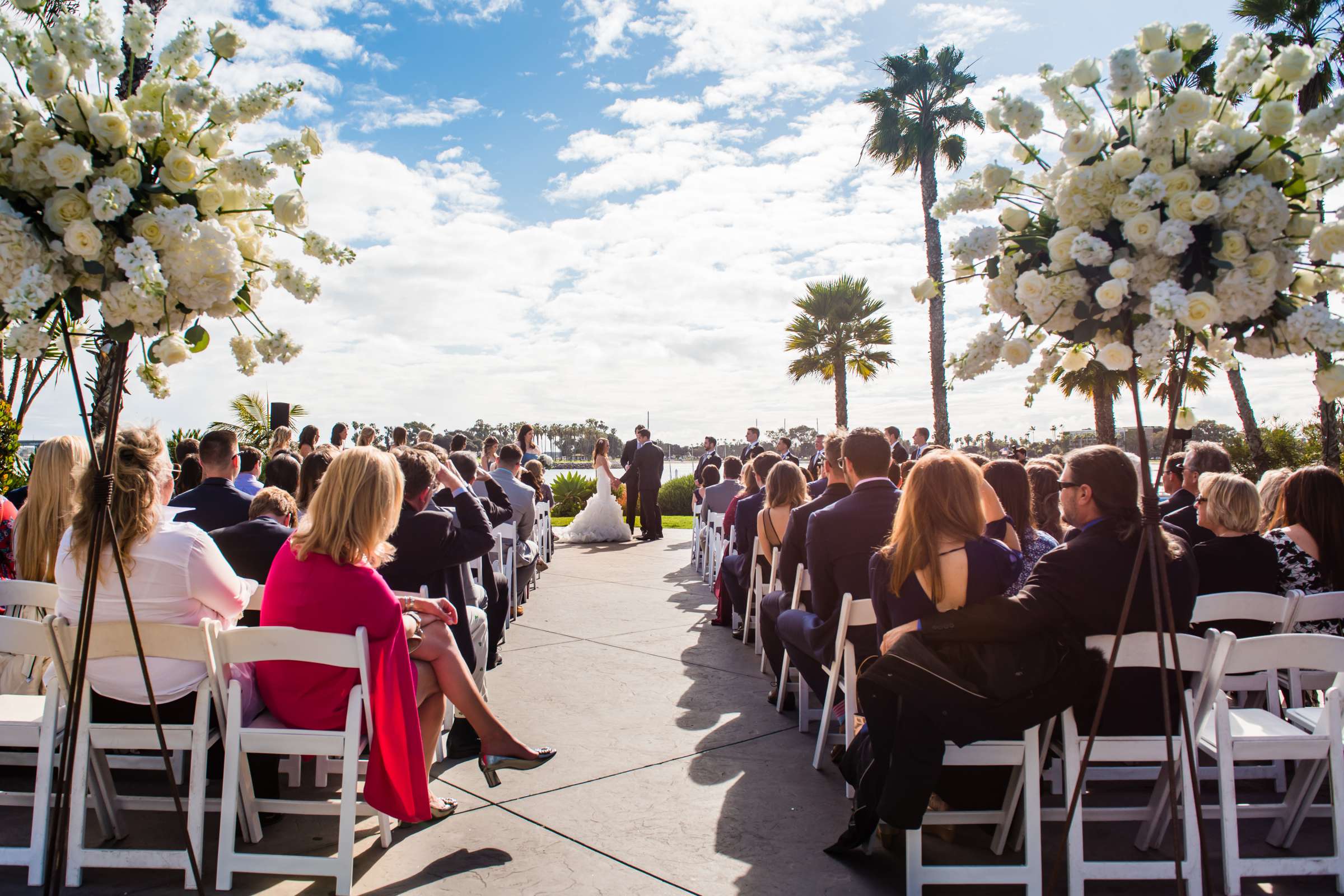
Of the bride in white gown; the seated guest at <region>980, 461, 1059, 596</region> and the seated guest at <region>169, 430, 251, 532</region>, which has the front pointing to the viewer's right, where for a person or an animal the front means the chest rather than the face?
the bride in white gown

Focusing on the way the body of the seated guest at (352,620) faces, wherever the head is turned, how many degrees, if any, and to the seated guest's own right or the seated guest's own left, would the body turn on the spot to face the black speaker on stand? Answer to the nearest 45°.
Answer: approximately 45° to the seated guest's own left

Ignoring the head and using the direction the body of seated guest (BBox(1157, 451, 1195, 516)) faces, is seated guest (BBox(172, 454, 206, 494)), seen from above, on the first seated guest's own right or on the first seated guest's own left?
on the first seated guest's own left

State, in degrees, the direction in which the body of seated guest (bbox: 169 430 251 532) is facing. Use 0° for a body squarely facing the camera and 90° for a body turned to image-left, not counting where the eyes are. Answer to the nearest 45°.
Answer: approximately 180°

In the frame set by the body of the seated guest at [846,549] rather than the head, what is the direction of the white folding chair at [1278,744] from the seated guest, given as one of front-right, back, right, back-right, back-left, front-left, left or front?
back

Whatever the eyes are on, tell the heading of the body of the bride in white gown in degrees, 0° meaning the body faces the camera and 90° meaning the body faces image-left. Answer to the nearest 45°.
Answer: approximately 270°

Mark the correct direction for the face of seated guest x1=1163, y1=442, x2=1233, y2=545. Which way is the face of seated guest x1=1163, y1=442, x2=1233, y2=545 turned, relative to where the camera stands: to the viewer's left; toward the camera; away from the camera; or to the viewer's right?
to the viewer's left

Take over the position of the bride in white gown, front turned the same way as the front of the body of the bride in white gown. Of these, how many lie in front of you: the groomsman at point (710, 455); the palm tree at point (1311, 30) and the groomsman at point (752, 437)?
3

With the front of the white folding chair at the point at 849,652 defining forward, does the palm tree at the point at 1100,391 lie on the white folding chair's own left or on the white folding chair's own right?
on the white folding chair's own right

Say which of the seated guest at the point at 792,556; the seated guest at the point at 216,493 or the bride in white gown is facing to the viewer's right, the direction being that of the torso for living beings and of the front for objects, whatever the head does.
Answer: the bride in white gown

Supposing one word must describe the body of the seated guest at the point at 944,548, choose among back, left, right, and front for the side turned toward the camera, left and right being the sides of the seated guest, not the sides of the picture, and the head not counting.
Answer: back

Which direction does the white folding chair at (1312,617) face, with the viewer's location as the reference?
facing away from the viewer and to the left of the viewer

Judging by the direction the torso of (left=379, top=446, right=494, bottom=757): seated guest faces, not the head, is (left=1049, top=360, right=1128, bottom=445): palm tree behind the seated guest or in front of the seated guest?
in front

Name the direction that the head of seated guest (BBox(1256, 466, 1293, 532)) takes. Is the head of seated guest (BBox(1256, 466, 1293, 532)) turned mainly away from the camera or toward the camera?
away from the camera

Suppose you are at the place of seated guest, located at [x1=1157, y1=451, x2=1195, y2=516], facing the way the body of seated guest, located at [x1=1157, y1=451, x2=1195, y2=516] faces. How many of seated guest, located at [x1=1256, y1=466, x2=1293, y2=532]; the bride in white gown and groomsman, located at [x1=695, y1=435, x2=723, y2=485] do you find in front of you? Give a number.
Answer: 2
